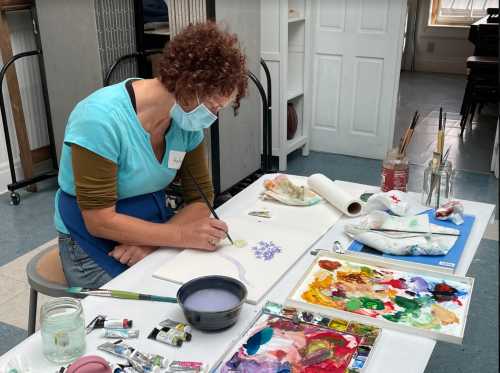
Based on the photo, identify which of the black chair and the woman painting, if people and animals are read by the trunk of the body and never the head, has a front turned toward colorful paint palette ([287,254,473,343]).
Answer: the woman painting

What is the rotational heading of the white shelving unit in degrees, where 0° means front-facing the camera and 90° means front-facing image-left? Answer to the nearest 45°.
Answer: approximately 315°

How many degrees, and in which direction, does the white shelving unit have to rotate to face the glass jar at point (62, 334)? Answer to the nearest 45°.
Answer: approximately 45° to its right

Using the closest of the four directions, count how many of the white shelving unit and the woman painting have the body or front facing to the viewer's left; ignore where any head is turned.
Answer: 0

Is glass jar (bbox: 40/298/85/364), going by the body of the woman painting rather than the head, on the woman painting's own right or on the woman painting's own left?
on the woman painting's own right

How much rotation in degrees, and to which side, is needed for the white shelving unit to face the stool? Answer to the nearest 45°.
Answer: approximately 45° to its right

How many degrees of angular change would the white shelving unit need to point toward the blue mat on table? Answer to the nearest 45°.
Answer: approximately 45° to its right
